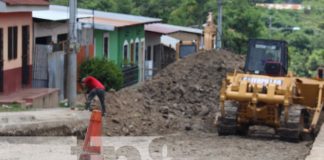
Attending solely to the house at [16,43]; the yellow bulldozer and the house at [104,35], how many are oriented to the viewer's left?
0

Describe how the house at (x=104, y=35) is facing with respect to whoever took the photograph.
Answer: facing the viewer and to the right of the viewer

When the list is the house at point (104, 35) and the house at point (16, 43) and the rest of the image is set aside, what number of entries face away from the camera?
0

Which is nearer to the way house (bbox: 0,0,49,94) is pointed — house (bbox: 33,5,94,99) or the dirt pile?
the dirt pile

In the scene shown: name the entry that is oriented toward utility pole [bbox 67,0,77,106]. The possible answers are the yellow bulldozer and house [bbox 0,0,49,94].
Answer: the house

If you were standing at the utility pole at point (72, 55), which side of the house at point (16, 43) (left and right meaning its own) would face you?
front

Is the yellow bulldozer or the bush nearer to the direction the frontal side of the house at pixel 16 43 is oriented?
the yellow bulldozer

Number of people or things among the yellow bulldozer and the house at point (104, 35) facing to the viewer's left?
0

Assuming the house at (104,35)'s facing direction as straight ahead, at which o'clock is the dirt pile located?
The dirt pile is roughly at 1 o'clock from the house.

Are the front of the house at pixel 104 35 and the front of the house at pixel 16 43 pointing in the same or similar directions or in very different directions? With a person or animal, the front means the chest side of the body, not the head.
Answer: same or similar directions

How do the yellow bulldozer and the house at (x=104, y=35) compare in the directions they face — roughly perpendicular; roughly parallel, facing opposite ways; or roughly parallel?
roughly perpendicular

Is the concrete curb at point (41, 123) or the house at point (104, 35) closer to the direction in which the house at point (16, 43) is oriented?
the concrete curb

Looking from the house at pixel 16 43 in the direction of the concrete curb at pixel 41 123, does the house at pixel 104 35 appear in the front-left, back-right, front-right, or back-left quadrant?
back-left

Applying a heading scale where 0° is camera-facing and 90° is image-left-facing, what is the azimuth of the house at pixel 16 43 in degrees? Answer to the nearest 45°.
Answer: approximately 315°
